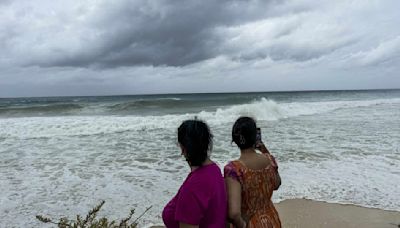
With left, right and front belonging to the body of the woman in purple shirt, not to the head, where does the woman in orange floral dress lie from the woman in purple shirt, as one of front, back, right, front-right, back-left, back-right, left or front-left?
right

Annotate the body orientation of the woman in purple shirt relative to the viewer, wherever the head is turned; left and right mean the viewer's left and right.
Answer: facing away from the viewer and to the left of the viewer
